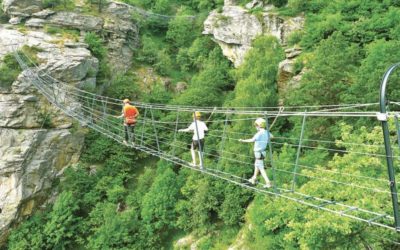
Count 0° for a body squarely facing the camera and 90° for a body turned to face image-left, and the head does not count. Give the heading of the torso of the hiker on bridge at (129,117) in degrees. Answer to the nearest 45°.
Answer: approximately 135°

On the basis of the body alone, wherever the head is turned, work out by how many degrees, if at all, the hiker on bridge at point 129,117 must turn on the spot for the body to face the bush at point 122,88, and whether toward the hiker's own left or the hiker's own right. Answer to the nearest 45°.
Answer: approximately 45° to the hiker's own right

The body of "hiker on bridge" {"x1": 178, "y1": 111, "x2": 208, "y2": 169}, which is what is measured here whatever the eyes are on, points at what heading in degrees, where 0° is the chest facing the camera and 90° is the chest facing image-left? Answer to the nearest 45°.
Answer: approximately 135°
